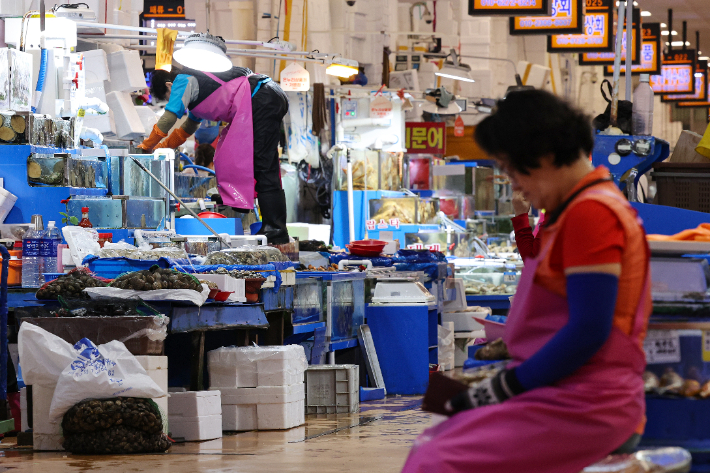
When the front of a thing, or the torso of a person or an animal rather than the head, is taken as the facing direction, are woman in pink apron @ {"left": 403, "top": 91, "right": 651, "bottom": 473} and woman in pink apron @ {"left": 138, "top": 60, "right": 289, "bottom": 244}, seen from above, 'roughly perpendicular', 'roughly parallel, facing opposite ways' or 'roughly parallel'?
roughly parallel

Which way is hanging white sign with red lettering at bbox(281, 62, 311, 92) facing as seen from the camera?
toward the camera

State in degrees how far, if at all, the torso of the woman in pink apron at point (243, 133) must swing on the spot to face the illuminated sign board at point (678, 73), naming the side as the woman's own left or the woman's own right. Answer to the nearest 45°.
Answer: approximately 135° to the woman's own right

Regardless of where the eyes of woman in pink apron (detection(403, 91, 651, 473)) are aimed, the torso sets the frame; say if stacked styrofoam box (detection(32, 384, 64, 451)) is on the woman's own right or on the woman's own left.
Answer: on the woman's own right

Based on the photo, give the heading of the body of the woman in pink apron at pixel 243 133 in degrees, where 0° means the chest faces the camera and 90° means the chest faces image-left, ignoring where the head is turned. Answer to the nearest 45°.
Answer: approximately 90°

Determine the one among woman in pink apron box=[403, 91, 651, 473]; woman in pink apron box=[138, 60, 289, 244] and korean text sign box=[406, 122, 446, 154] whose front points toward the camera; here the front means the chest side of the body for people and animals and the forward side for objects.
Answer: the korean text sign

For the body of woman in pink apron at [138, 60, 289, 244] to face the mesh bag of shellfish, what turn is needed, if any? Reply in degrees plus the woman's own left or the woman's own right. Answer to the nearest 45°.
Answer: approximately 90° to the woman's own left

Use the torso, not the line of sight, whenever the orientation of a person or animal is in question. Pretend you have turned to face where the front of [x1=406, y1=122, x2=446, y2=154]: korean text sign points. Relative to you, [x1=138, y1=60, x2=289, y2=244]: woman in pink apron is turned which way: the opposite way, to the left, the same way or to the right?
to the right

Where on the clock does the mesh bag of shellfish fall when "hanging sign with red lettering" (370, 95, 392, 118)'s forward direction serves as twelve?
The mesh bag of shellfish is roughly at 12 o'clock from the hanging sign with red lettering.

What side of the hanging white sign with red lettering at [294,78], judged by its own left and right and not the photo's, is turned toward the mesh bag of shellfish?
front

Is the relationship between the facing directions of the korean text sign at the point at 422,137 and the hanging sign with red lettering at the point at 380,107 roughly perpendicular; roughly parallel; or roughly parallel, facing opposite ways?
roughly parallel

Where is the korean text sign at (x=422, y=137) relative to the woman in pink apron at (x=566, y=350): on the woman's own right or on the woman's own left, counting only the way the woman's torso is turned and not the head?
on the woman's own right

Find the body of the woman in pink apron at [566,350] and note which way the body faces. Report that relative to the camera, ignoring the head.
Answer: to the viewer's left

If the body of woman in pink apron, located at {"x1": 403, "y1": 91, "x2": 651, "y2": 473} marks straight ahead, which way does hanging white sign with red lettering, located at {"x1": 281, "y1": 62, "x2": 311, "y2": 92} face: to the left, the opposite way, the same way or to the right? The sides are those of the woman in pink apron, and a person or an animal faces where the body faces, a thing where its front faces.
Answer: to the left

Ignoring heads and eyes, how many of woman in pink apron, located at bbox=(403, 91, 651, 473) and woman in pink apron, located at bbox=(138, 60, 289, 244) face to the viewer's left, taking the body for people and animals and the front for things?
2
